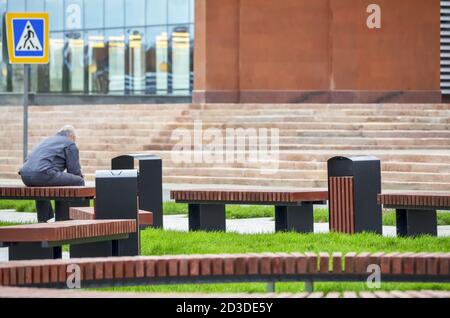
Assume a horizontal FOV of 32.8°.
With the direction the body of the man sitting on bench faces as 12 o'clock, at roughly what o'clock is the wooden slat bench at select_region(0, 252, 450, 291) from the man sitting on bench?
The wooden slat bench is roughly at 4 o'clock from the man sitting on bench.

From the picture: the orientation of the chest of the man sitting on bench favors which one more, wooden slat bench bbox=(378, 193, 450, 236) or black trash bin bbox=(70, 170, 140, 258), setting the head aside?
the wooden slat bench

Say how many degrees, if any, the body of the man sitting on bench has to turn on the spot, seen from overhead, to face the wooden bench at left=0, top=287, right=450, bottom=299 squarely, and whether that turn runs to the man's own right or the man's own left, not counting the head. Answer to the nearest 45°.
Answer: approximately 135° to the man's own right

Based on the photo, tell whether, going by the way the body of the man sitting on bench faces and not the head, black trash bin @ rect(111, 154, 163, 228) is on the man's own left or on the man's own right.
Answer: on the man's own right

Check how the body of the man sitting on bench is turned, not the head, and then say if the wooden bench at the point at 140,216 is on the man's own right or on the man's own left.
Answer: on the man's own right

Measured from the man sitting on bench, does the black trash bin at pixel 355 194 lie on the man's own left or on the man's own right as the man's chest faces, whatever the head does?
on the man's own right

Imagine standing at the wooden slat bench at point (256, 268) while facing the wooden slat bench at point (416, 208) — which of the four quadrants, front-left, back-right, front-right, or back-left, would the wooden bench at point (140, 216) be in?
front-left

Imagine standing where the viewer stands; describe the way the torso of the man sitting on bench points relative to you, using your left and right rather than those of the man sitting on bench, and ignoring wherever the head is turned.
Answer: facing away from the viewer and to the right of the viewer

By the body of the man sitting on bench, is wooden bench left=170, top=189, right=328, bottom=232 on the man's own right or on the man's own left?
on the man's own right
